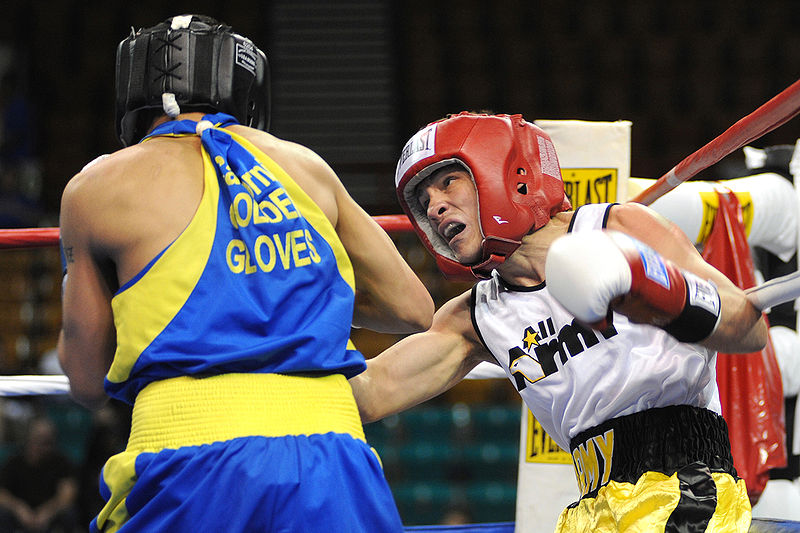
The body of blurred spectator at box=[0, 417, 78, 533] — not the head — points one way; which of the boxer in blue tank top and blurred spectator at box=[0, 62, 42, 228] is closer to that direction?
the boxer in blue tank top

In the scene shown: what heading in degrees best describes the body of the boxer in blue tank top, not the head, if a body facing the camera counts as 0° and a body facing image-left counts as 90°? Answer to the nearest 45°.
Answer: approximately 180°

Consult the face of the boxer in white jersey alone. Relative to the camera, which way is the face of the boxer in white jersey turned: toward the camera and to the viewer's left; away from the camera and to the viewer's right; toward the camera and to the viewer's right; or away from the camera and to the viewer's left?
toward the camera and to the viewer's left

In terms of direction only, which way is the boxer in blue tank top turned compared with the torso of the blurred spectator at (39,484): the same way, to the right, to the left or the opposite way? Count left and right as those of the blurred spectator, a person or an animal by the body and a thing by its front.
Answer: the opposite way

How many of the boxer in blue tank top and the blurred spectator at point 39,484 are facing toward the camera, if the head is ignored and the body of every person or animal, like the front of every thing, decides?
1

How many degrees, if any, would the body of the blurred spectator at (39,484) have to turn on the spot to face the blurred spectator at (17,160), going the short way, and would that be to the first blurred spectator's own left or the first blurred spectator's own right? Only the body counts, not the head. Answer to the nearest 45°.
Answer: approximately 180°

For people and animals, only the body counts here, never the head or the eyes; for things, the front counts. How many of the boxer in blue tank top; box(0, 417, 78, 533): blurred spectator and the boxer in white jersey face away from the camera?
1

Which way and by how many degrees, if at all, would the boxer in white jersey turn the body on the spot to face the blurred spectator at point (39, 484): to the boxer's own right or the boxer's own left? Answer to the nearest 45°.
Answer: approximately 90° to the boxer's own right

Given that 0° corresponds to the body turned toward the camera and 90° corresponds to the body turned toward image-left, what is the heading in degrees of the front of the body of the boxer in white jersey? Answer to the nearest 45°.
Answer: approximately 45°

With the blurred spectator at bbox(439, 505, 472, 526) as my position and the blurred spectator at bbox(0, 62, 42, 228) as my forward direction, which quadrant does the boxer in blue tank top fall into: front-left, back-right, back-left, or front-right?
back-left
